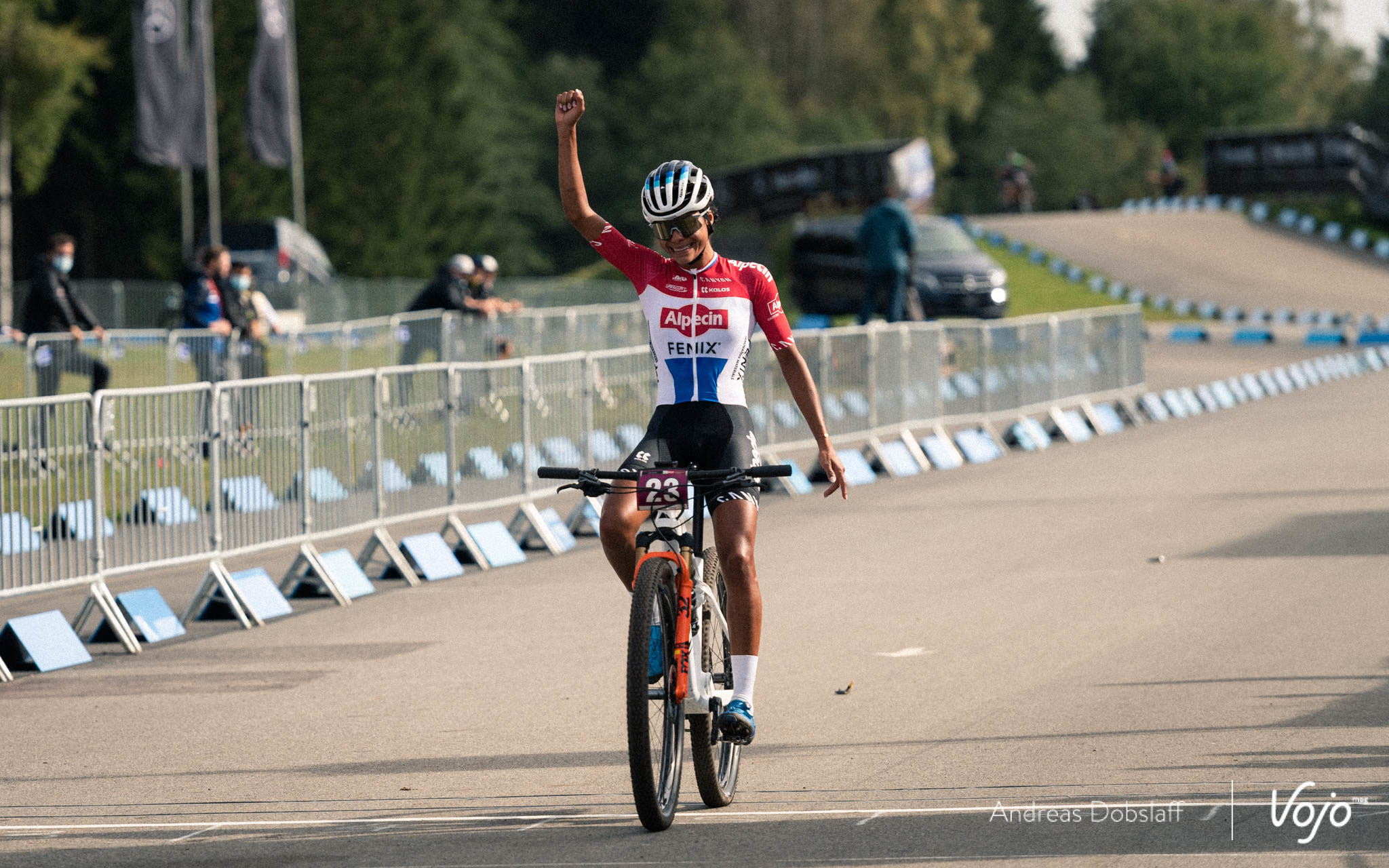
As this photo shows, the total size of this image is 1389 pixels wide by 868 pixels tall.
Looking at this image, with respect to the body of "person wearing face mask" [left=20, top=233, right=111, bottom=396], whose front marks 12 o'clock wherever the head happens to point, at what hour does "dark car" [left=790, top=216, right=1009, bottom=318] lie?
The dark car is roughly at 9 o'clock from the person wearing face mask.

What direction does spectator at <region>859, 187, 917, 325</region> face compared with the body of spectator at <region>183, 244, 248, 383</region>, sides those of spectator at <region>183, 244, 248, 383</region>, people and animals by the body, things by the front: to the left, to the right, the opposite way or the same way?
to the left

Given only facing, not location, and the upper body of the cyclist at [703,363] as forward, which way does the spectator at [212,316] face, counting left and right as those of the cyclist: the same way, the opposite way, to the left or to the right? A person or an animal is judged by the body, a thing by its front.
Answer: to the left

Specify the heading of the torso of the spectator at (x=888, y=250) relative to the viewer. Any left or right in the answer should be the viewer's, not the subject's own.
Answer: facing away from the viewer

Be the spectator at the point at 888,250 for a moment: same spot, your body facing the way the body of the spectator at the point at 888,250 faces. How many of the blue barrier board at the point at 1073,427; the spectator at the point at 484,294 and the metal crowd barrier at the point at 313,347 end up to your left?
2

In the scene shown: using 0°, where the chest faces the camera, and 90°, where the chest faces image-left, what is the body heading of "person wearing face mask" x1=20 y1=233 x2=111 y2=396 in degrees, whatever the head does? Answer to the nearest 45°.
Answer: approximately 315°

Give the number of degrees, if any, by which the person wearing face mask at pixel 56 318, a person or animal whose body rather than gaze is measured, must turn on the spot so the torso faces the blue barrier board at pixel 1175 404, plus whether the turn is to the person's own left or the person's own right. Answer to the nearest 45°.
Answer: approximately 45° to the person's own left

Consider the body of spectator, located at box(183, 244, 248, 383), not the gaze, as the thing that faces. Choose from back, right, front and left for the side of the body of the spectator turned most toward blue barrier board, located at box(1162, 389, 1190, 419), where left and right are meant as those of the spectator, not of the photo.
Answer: front

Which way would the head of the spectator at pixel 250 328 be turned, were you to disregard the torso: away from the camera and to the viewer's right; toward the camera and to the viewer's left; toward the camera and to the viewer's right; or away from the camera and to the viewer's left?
toward the camera and to the viewer's right

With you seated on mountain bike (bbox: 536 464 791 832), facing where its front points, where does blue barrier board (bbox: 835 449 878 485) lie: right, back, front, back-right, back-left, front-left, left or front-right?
back

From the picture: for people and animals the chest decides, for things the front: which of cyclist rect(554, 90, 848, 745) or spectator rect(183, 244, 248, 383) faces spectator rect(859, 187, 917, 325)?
spectator rect(183, 244, 248, 383)

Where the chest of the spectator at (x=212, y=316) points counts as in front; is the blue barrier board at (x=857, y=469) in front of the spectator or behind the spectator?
in front

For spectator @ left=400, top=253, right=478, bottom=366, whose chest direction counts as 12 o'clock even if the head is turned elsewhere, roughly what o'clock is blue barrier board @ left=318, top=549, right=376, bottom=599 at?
The blue barrier board is roughly at 3 o'clock from the spectator.

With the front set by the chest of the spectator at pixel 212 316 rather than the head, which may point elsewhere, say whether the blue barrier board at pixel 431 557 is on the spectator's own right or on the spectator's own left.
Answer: on the spectator's own right

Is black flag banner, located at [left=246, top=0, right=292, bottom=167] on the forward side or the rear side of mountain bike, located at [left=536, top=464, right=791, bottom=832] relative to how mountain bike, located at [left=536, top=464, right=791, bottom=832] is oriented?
on the rear side
